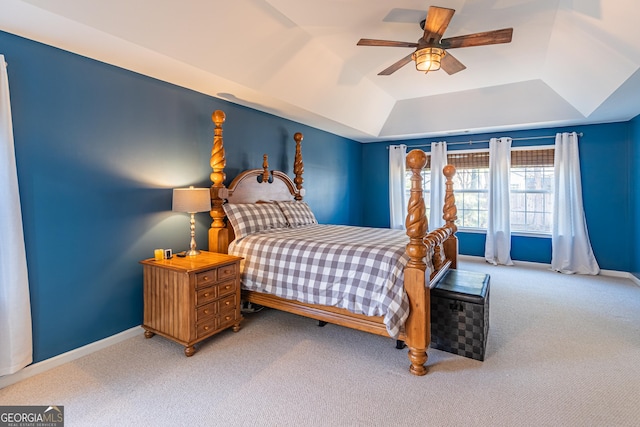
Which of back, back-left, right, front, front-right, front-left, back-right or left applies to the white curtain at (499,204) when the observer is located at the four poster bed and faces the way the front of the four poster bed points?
left

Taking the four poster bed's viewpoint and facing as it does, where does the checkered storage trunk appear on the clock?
The checkered storage trunk is roughly at 11 o'clock from the four poster bed.

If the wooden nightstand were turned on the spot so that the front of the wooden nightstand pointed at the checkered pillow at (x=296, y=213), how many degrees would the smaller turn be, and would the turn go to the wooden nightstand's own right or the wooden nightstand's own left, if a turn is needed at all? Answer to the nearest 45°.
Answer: approximately 90° to the wooden nightstand's own left

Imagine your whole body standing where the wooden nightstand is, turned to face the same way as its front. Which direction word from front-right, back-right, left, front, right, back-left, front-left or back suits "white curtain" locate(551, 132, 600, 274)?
front-left

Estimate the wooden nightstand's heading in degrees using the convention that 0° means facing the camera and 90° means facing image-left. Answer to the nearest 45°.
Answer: approximately 315°

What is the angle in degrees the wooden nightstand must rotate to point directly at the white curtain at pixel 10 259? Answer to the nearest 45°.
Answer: approximately 135° to its right

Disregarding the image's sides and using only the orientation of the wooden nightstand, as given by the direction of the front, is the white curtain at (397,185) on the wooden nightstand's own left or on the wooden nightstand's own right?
on the wooden nightstand's own left

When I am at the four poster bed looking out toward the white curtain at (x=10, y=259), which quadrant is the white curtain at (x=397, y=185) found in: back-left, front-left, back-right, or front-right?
back-right

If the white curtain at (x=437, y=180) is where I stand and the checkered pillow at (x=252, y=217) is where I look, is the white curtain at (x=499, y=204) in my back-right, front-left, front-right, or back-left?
back-left

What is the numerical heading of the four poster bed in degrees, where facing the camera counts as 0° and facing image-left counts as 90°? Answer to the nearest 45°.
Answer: approximately 315°

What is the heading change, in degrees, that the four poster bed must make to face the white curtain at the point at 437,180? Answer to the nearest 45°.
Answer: approximately 90° to its left

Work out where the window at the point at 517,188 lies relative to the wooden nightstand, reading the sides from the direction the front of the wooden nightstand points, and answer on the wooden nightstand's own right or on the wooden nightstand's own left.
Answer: on the wooden nightstand's own left
